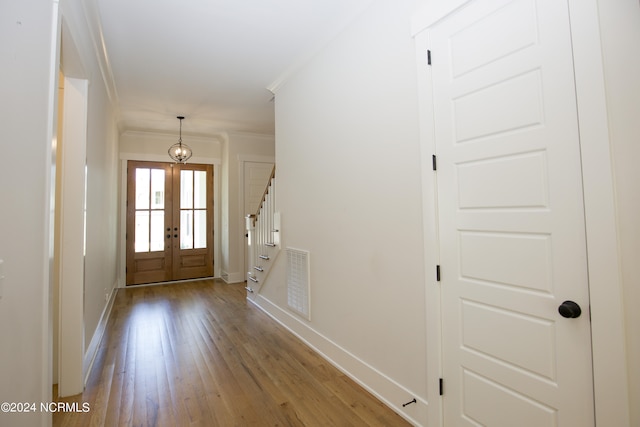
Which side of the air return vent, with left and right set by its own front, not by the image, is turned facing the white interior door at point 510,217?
left

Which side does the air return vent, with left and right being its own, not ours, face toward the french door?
right

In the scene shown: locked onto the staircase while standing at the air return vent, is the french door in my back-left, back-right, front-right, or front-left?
front-left

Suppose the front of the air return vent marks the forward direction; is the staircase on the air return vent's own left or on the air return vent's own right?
on the air return vent's own right

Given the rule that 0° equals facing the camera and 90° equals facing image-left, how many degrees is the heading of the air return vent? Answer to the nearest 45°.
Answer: approximately 45°
